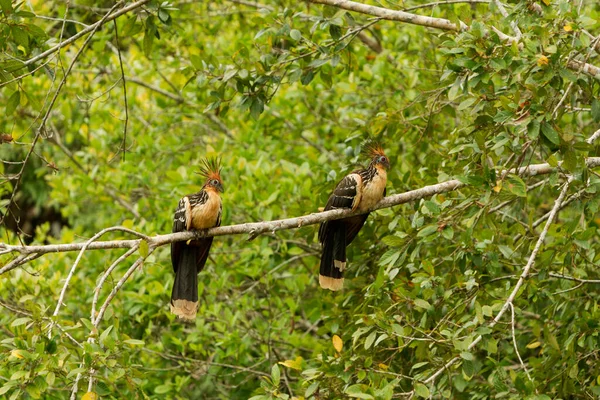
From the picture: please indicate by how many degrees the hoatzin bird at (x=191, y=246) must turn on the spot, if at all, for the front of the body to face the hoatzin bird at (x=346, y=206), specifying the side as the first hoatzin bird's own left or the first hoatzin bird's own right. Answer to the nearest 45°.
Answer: approximately 45° to the first hoatzin bird's own left

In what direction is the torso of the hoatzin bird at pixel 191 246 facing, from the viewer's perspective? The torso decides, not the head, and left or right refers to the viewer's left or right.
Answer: facing the viewer and to the right of the viewer

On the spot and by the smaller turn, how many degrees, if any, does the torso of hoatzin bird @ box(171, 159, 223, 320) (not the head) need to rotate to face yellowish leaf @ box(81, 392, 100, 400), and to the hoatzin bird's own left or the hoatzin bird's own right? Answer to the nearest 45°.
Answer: approximately 45° to the hoatzin bird's own right

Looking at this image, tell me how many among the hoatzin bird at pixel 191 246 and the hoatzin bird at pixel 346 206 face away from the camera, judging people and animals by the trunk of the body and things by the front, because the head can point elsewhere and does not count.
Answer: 0

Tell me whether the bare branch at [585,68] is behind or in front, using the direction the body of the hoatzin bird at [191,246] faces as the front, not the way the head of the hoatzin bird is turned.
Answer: in front

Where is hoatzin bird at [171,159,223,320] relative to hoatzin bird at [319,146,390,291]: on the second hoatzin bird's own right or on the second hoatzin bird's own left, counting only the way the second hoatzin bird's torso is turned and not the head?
on the second hoatzin bird's own right

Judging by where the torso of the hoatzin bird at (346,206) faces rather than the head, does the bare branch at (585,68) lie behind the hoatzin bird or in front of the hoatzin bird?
in front

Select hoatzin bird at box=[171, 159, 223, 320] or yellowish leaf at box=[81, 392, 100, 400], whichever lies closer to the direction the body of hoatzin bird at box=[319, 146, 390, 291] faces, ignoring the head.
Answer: the yellowish leaf

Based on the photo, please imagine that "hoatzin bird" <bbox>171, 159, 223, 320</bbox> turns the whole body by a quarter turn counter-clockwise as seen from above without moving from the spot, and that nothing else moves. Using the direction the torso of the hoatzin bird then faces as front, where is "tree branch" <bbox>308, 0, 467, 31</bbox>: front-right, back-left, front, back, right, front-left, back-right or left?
front-right

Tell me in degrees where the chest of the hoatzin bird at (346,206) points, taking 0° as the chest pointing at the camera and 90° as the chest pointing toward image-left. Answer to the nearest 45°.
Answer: approximately 315°
